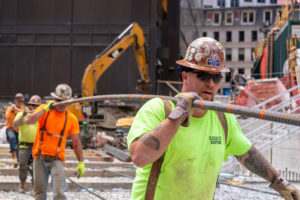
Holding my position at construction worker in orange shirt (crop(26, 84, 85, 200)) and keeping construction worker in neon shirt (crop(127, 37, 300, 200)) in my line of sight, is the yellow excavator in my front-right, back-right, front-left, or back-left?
back-left

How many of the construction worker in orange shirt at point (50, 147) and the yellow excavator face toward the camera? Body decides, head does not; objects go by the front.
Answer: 1

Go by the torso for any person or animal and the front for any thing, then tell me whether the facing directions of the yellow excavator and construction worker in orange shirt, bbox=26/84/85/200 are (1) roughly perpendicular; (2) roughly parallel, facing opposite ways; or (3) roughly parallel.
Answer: roughly perpendicular
